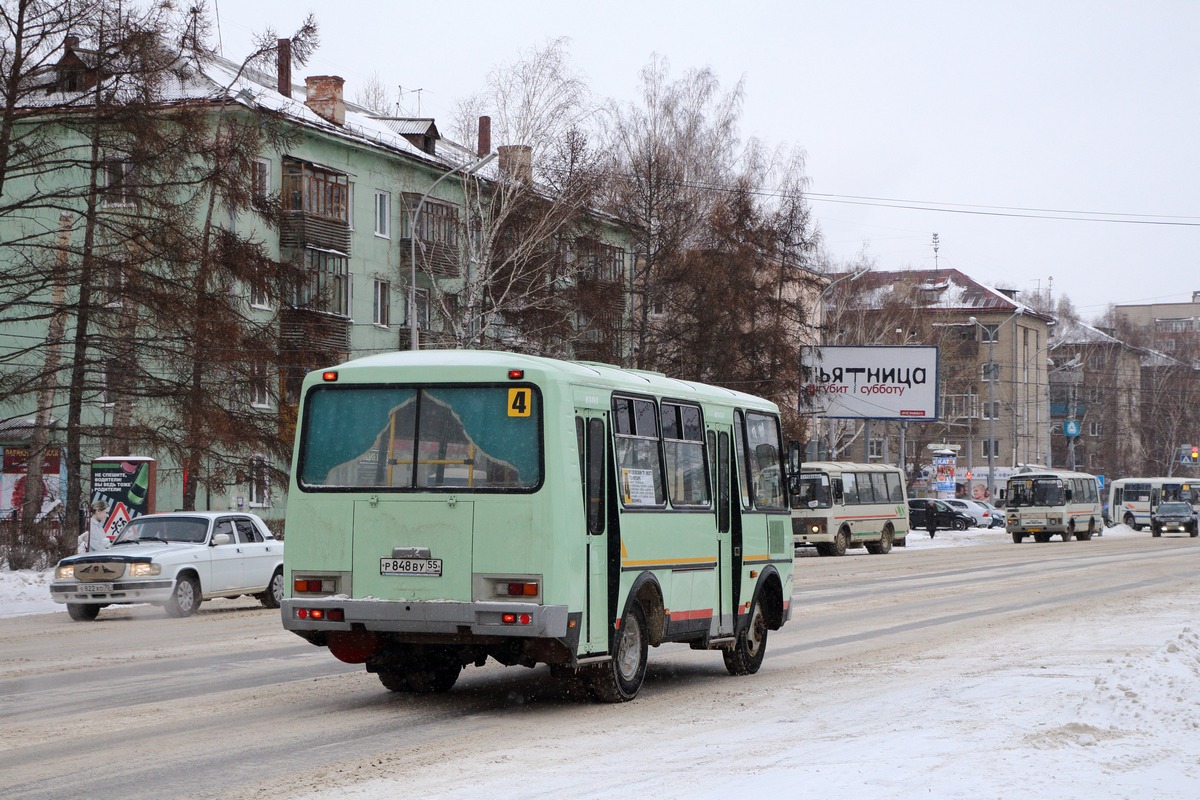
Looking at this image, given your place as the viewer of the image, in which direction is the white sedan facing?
facing the viewer and to the left of the viewer

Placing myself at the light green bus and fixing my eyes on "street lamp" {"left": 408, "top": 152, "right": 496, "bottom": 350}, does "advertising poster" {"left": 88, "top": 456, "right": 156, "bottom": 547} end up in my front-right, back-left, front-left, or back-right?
front-left

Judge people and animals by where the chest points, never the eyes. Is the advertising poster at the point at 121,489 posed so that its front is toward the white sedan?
yes

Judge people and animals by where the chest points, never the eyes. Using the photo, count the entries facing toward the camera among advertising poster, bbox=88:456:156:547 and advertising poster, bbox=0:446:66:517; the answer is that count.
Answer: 2

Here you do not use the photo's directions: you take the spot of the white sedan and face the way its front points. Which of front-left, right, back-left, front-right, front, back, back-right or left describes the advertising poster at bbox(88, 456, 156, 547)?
back-right

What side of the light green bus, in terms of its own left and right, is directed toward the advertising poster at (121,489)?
left

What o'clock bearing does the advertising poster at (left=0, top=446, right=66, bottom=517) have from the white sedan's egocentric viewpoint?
The advertising poster is roughly at 4 o'clock from the white sedan.

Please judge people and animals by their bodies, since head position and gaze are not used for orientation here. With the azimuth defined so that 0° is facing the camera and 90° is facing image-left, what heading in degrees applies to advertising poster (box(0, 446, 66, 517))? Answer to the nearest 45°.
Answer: approximately 0°

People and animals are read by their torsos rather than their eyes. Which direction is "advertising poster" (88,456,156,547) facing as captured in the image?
toward the camera

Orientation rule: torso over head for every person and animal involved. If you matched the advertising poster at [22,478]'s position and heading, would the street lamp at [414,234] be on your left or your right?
on your left

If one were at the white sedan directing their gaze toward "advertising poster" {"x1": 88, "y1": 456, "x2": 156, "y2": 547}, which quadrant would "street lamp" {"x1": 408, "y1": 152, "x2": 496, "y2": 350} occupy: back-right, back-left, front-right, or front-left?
front-right

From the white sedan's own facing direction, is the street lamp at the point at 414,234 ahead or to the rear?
to the rear

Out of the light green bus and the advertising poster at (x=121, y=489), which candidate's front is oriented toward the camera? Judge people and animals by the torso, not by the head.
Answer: the advertising poster

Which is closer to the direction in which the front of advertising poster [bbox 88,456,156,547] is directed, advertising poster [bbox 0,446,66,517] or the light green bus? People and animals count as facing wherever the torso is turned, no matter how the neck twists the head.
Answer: the light green bus

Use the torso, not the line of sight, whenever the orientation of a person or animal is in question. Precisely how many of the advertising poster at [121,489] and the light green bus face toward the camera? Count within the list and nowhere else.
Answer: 1

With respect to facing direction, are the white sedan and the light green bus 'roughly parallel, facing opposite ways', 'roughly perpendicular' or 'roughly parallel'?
roughly parallel, facing opposite ways

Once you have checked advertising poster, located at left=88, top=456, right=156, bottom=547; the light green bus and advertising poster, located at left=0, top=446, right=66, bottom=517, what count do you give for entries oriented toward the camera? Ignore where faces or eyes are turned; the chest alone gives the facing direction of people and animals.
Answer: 2

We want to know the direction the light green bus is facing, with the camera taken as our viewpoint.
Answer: facing away from the viewer and to the right of the viewer
